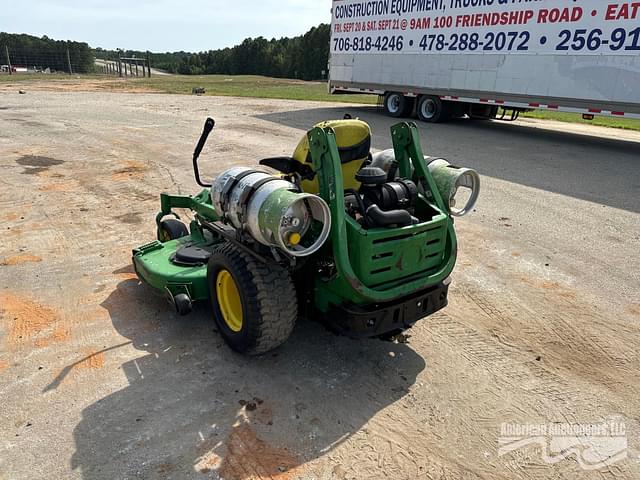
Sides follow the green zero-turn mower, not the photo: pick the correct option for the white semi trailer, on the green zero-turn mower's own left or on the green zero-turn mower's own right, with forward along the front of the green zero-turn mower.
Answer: on the green zero-turn mower's own right

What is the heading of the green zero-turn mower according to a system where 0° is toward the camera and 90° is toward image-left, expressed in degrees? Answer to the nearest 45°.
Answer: approximately 135°
